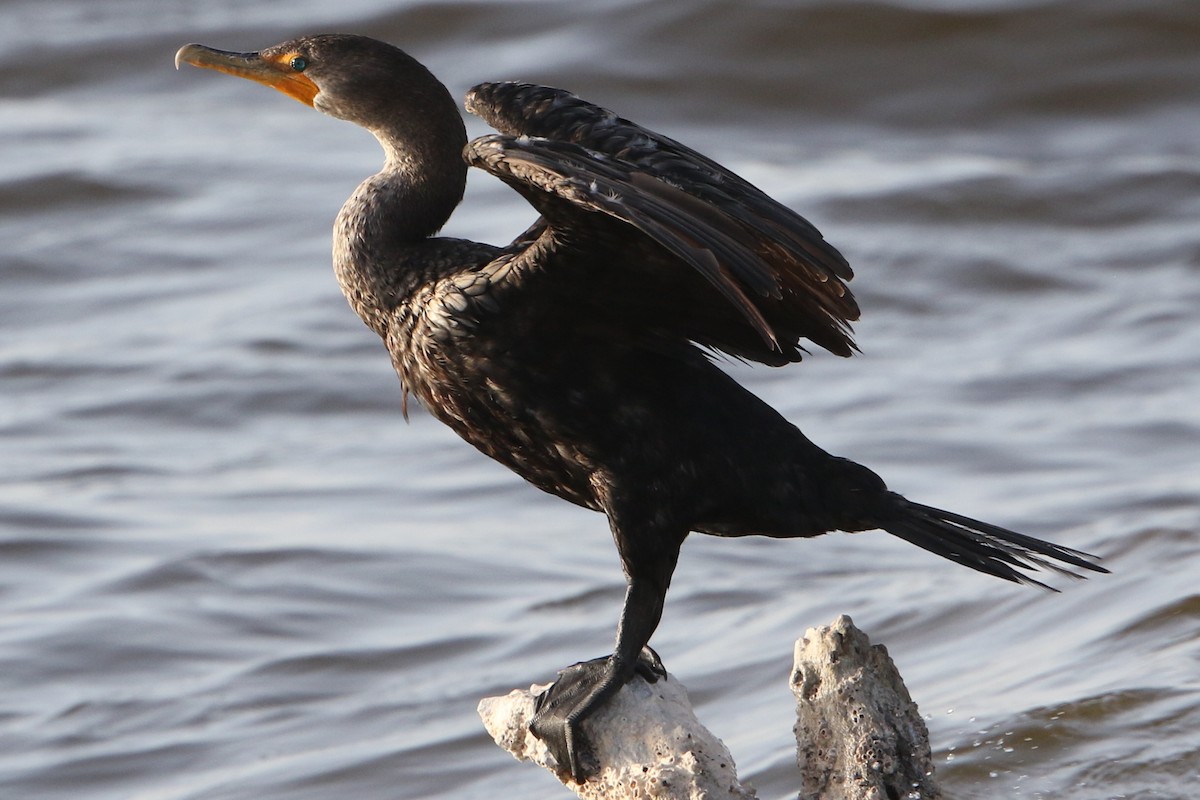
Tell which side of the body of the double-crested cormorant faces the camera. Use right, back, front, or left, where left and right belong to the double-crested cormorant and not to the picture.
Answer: left
